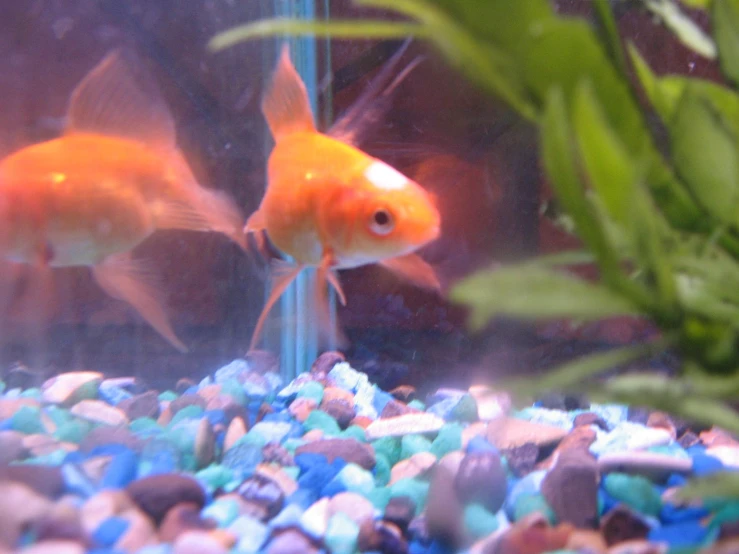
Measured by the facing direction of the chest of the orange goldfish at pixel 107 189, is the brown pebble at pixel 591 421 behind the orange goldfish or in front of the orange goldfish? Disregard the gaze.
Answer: behind

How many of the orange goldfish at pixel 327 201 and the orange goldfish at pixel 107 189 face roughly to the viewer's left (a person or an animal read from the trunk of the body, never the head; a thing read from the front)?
1

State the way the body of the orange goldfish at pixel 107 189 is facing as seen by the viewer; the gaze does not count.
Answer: to the viewer's left

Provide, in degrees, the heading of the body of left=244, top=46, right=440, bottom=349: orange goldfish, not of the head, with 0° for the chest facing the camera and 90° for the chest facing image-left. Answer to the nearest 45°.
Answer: approximately 315°

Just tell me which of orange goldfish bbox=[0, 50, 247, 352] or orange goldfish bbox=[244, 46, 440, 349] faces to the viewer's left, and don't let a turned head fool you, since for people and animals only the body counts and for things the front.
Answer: orange goldfish bbox=[0, 50, 247, 352]
